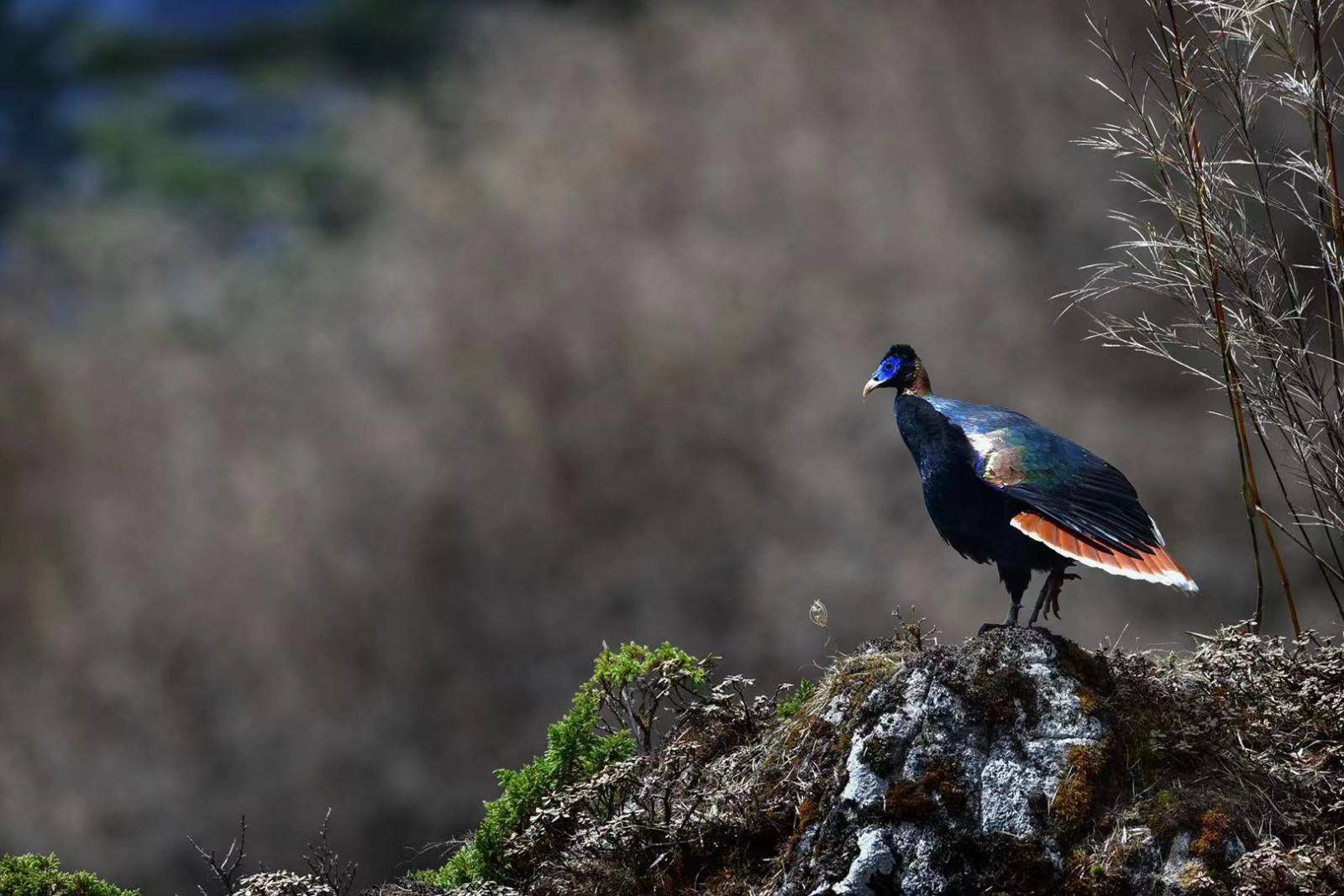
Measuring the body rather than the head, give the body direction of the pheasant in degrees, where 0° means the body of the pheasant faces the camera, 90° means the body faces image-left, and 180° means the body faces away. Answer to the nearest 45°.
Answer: approximately 90°

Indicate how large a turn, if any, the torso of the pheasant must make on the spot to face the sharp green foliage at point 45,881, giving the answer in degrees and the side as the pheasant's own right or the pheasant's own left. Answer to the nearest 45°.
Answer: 0° — it already faces it
